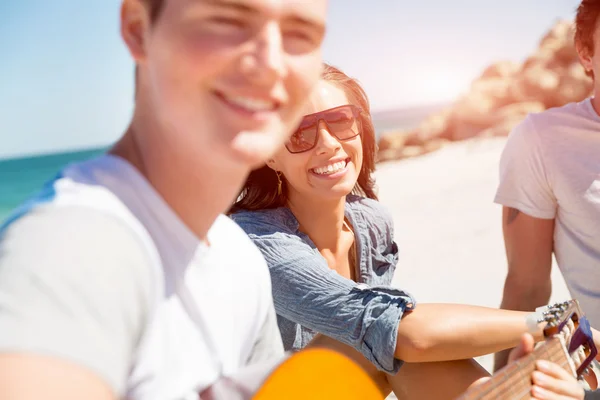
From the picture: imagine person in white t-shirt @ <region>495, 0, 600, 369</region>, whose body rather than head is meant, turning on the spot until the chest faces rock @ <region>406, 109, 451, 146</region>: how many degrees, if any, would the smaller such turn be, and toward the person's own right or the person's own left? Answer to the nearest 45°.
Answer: approximately 135° to the person's own left

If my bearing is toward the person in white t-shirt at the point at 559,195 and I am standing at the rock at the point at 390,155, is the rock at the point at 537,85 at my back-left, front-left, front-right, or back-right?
back-left

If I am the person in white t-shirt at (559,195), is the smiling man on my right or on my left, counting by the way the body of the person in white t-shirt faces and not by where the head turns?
on my right

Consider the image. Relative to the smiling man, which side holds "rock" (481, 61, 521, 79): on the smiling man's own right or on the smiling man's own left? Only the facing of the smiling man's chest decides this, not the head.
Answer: on the smiling man's own left

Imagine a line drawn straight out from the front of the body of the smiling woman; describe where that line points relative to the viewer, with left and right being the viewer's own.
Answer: facing the viewer and to the right of the viewer

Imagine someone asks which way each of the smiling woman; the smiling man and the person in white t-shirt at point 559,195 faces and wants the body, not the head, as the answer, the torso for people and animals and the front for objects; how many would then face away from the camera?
0

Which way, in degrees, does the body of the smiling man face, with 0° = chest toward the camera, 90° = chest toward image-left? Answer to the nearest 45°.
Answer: approximately 315°

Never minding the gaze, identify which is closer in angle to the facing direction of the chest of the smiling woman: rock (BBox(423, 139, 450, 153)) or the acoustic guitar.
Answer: the acoustic guitar
